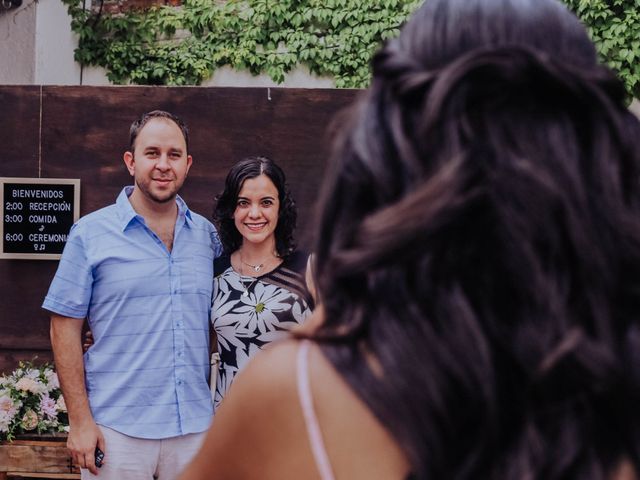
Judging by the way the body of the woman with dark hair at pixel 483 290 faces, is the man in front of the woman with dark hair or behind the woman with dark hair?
in front

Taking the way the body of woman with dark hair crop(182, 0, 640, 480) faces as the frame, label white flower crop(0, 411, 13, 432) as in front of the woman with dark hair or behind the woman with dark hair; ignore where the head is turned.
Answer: in front

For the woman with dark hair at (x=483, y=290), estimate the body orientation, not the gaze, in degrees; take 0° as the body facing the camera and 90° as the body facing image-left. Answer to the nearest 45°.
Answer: approximately 180°

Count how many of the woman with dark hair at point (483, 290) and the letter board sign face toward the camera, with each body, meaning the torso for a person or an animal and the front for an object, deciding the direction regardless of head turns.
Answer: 1

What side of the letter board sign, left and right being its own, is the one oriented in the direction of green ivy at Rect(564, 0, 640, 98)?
left

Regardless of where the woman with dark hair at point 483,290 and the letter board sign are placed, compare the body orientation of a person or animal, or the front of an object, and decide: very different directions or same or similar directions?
very different directions

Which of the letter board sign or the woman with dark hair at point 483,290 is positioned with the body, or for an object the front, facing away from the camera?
the woman with dark hair
